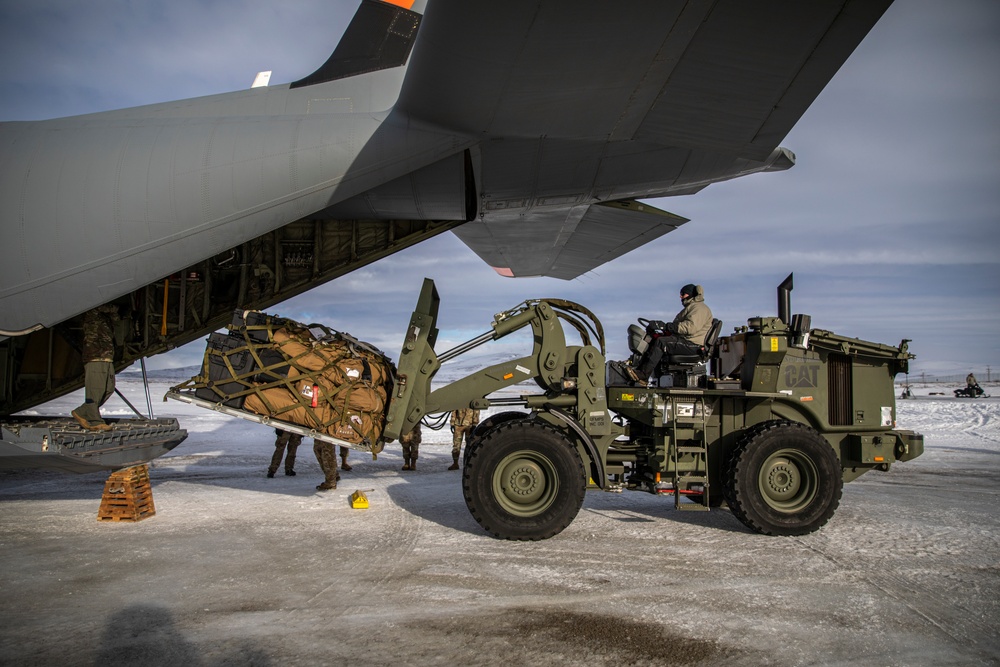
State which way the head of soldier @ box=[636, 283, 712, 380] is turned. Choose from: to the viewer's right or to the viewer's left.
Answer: to the viewer's left

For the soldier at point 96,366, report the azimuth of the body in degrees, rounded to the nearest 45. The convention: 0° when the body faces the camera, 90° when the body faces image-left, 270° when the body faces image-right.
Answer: approximately 270°

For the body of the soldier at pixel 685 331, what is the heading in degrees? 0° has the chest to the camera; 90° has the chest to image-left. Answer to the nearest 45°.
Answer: approximately 90°

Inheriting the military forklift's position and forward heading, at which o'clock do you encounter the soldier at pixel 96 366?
The soldier is roughly at 12 o'clock from the military forklift.

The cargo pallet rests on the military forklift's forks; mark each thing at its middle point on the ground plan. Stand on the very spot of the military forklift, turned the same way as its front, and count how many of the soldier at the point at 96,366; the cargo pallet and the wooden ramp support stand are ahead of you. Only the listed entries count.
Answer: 3

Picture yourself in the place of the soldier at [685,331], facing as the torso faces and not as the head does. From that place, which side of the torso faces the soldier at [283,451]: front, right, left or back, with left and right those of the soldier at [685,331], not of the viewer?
front

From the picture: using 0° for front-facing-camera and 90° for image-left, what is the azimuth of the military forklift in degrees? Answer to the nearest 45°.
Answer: approximately 90°
